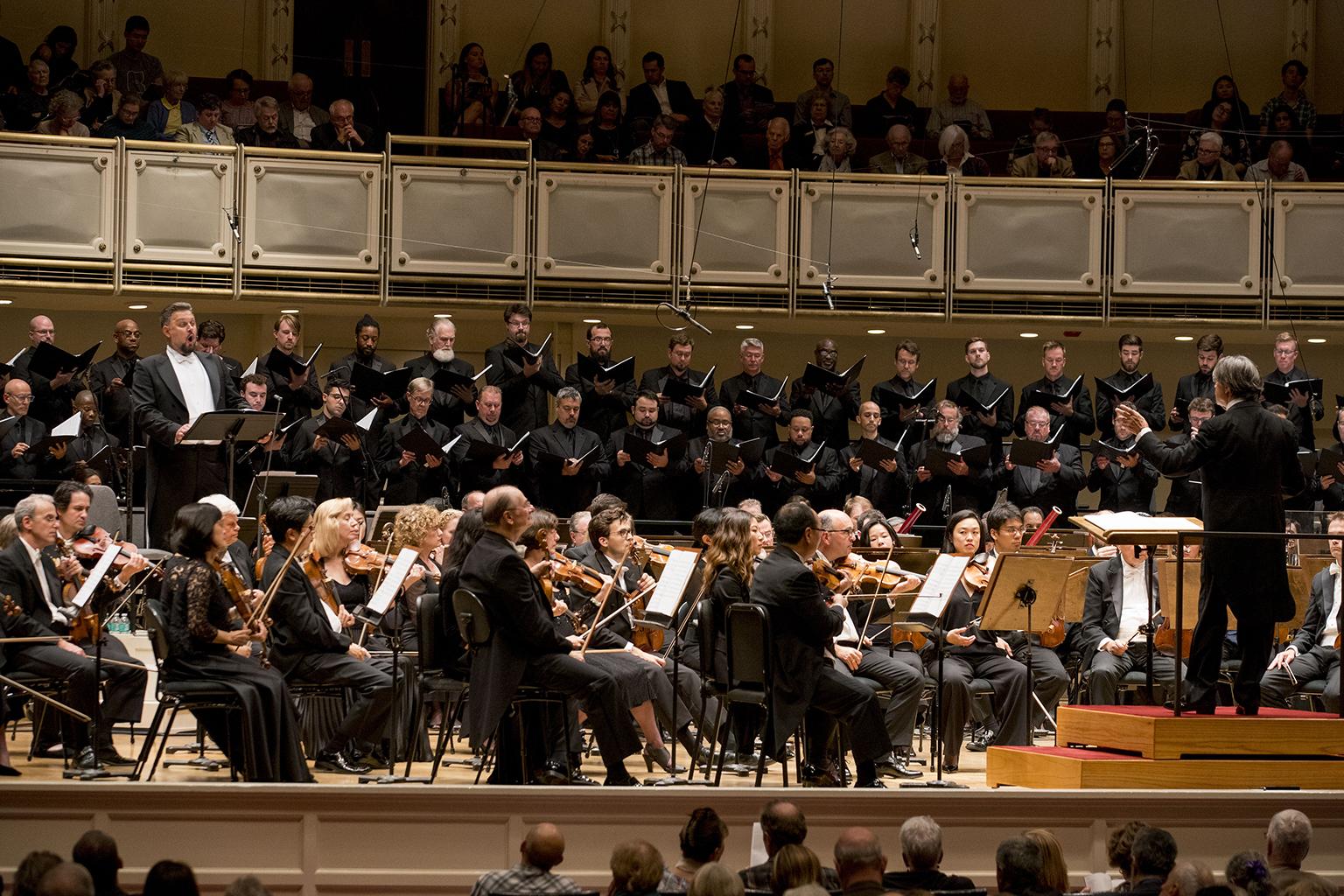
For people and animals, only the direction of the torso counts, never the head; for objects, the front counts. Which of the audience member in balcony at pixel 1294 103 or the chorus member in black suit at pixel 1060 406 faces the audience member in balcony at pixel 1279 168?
the audience member in balcony at pixel 1294 103

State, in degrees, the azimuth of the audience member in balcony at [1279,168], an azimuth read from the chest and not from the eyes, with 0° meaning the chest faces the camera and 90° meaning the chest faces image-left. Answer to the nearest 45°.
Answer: approximately 0°

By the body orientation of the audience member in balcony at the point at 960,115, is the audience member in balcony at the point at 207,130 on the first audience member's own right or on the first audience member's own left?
on the first audience member's own right

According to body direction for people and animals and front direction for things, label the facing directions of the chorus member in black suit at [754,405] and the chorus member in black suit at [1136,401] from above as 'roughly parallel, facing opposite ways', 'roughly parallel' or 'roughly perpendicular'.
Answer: roughly parallel

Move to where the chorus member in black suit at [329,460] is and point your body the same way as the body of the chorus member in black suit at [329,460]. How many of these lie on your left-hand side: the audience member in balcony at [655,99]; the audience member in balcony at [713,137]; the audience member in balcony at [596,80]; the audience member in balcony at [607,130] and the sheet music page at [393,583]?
4

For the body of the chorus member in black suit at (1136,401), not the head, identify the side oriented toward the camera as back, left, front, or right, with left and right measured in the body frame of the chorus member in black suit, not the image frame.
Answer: front

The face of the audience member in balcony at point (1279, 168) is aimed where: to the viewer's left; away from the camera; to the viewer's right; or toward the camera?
toward the camera

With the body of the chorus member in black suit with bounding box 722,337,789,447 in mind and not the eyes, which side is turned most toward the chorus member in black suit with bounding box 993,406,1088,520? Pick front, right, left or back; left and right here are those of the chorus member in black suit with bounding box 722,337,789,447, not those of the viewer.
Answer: left

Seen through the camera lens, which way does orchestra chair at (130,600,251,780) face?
facing to the right of the viewer

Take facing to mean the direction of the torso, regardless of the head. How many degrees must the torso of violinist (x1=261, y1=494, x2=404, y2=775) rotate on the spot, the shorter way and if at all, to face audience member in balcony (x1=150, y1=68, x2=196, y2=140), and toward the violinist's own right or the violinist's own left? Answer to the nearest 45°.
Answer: approximately 90° to the violinist's own left

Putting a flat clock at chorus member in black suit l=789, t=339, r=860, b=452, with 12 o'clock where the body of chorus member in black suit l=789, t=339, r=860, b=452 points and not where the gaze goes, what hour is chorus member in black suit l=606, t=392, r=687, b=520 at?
chorus member in black suit l=606, t=392, r=687, b=520 is roughly at 2 o'clock from chorus member in black suit l=789, t=339, r=860, b=452.

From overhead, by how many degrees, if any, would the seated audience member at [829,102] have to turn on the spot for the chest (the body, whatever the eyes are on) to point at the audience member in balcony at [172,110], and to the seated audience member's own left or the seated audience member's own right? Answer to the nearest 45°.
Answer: approximately 90° to the seated audience member's own right

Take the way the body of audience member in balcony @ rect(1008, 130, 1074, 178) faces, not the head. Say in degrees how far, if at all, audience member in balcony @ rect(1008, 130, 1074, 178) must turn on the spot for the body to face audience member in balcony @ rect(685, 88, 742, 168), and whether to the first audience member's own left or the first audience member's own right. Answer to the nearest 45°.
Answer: approximately 90° to the first audience member's own right

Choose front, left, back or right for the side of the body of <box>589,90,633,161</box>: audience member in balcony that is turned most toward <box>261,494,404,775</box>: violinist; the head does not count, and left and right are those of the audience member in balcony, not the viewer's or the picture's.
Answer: front

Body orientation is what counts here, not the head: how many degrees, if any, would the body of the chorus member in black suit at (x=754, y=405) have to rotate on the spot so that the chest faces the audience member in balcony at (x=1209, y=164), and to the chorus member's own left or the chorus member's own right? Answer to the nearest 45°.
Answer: approximately 135° to the chorus member's own left

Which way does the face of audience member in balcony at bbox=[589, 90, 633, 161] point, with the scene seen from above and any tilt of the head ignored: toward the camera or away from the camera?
toward the camera

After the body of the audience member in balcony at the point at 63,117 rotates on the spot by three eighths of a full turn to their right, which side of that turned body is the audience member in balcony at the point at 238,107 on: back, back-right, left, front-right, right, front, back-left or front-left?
back-right

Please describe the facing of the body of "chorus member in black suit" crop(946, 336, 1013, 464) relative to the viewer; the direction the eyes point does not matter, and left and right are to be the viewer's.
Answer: facing the viewer

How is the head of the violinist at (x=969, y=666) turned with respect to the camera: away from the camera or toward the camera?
toward the camera

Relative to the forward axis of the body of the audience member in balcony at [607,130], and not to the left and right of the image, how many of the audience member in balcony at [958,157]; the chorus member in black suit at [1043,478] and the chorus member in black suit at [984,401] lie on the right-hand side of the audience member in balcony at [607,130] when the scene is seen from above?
0

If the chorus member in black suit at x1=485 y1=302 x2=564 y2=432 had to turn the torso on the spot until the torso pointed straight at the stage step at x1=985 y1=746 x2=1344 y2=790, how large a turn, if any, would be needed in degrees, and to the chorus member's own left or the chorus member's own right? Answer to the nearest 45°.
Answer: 0° — they already face it
